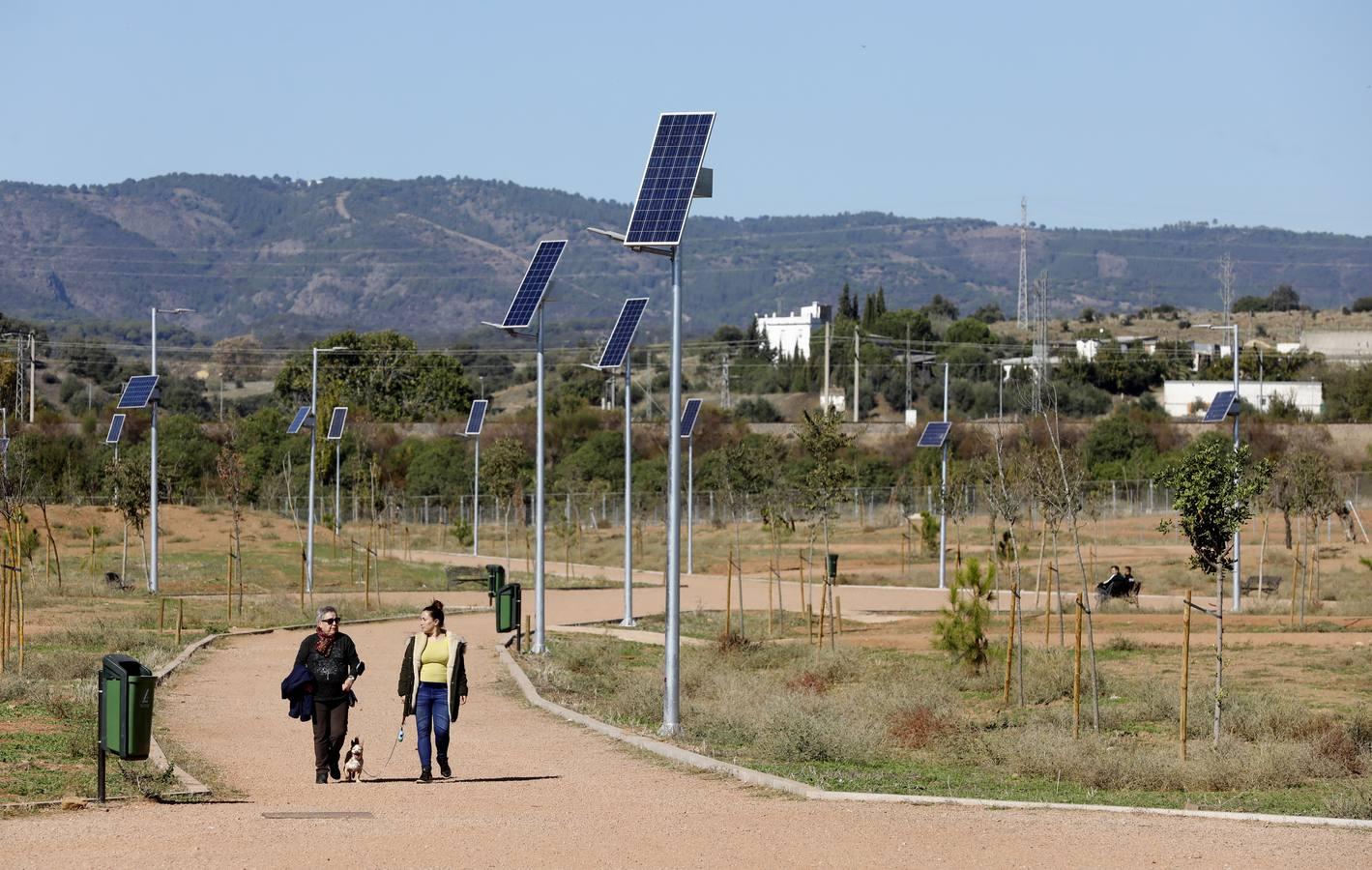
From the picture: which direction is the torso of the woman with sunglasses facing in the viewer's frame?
toward the camera

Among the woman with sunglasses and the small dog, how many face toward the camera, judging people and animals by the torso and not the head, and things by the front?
2

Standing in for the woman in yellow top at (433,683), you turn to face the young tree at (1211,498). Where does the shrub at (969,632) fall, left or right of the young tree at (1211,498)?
left

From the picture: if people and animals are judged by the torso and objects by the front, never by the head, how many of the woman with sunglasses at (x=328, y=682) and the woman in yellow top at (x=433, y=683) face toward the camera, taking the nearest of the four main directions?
2

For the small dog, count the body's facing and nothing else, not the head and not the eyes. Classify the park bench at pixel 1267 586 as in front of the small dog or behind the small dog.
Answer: behind

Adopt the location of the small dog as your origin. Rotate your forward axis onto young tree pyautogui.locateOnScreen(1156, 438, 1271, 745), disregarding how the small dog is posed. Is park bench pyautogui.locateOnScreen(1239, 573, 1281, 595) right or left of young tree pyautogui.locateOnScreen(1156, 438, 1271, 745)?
left

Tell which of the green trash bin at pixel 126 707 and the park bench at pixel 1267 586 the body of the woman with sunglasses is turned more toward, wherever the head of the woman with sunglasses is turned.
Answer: the green trash bin

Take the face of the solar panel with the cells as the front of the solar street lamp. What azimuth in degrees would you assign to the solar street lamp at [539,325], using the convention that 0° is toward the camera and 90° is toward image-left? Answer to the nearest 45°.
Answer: approximately 45°

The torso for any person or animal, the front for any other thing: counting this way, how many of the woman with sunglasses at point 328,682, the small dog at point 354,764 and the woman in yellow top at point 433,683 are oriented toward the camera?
3

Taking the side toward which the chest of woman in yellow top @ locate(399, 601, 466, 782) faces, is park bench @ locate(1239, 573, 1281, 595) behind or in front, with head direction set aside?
behind
